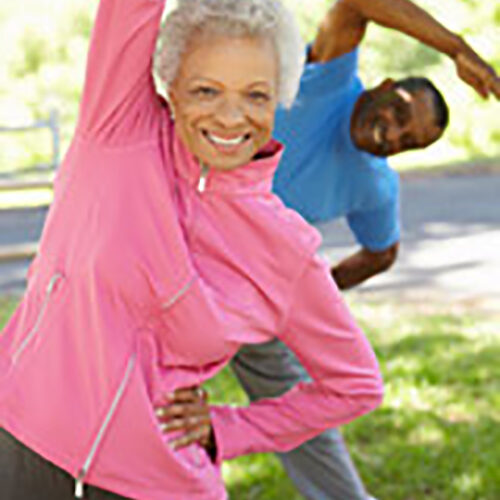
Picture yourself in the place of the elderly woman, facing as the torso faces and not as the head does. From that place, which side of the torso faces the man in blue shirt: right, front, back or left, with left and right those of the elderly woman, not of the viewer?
back

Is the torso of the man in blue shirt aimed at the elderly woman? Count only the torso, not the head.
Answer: yes

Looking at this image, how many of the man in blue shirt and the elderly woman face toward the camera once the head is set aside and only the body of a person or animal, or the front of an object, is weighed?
2

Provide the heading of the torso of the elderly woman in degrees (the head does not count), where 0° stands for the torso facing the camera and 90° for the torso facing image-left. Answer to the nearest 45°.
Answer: approximately 0°
